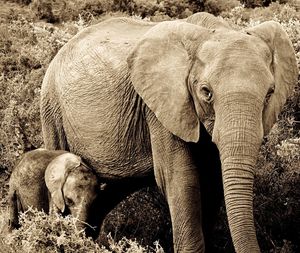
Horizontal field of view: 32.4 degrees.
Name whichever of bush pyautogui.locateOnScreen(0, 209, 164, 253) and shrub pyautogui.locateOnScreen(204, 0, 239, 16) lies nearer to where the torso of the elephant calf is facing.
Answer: the bush

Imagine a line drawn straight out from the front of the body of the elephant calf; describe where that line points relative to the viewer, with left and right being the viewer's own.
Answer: facing the viewer and to the right of the viewer

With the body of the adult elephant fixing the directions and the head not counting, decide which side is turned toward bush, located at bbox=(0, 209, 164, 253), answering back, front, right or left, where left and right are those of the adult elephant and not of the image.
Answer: right

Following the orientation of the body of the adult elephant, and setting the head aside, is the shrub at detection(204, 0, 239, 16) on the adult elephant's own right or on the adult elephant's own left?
on the adult elephant's own left

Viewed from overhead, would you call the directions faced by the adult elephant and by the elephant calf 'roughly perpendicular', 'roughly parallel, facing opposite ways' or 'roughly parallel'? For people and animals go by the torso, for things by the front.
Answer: roughly parallel

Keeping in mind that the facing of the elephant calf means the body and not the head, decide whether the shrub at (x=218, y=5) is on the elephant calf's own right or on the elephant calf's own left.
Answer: on the elephant calf's own left
